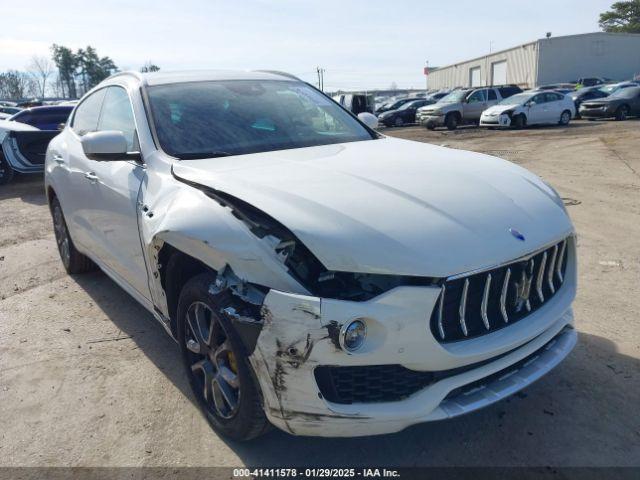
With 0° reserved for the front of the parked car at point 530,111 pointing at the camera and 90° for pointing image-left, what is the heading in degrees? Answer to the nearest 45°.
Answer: approximately 45°

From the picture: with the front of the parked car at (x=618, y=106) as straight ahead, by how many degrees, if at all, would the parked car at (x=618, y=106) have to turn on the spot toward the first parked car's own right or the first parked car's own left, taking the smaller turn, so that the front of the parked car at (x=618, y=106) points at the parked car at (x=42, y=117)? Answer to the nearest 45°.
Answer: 0° — it already faces it

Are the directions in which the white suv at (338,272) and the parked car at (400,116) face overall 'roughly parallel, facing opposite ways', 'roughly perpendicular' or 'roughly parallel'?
roughly perpendicular

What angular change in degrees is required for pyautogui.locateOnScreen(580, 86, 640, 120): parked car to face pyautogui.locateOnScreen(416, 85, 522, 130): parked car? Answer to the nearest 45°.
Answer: approximately 45° to its right

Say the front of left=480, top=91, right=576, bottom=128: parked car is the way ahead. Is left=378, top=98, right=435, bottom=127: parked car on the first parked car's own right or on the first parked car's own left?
on the first parked car's own right

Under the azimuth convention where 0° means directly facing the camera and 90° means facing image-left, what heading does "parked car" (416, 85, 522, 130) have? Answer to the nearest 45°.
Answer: approximately 45°

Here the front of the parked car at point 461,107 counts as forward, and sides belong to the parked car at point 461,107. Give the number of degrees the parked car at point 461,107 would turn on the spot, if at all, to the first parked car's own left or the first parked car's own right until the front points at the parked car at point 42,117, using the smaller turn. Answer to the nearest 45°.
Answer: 0° — it already faces it

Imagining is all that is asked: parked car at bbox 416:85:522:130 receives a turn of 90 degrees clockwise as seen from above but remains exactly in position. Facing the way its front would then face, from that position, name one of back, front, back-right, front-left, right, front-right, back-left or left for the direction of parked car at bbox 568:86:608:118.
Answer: right

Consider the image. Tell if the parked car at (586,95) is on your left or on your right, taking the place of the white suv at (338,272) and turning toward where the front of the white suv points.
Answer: on your left

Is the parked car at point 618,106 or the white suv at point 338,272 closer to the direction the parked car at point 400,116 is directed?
the white suv

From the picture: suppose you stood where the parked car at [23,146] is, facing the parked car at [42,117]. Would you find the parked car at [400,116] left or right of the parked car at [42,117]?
right

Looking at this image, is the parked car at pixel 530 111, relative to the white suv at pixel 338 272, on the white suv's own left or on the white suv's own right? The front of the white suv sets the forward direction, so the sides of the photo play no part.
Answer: on the white suv's own left
